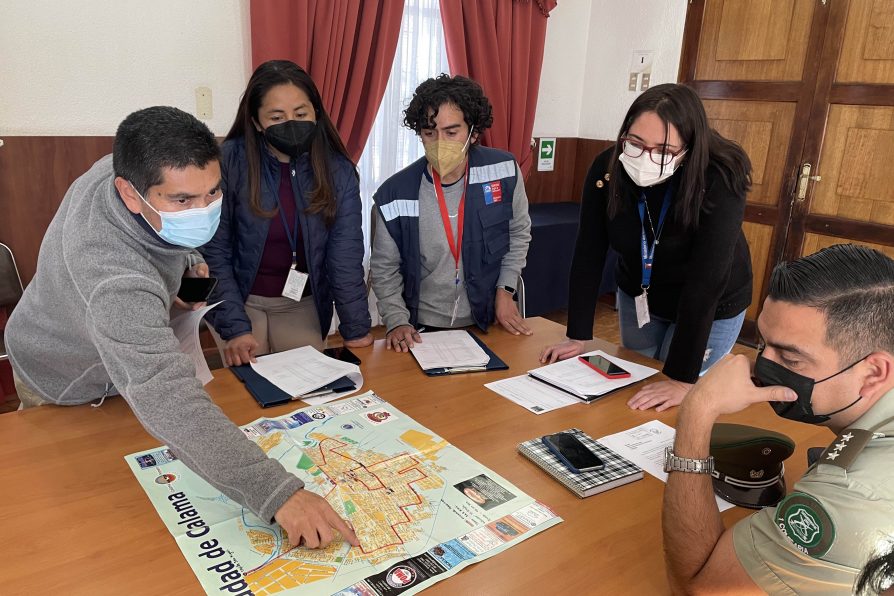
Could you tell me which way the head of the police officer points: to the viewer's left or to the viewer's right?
to the viewer's left

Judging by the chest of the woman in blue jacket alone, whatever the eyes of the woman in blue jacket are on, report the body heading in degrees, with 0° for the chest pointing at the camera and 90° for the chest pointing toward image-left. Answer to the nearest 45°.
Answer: approximately 0°

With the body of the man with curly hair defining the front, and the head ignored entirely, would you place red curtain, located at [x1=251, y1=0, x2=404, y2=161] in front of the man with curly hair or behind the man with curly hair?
behind

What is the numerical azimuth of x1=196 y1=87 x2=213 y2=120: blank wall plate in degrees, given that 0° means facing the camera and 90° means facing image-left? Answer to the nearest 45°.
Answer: approximately 0°

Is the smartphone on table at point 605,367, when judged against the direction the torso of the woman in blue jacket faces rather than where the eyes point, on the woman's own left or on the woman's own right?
on the woman's own left

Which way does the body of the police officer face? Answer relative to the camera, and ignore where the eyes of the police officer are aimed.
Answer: to the viewer's left
